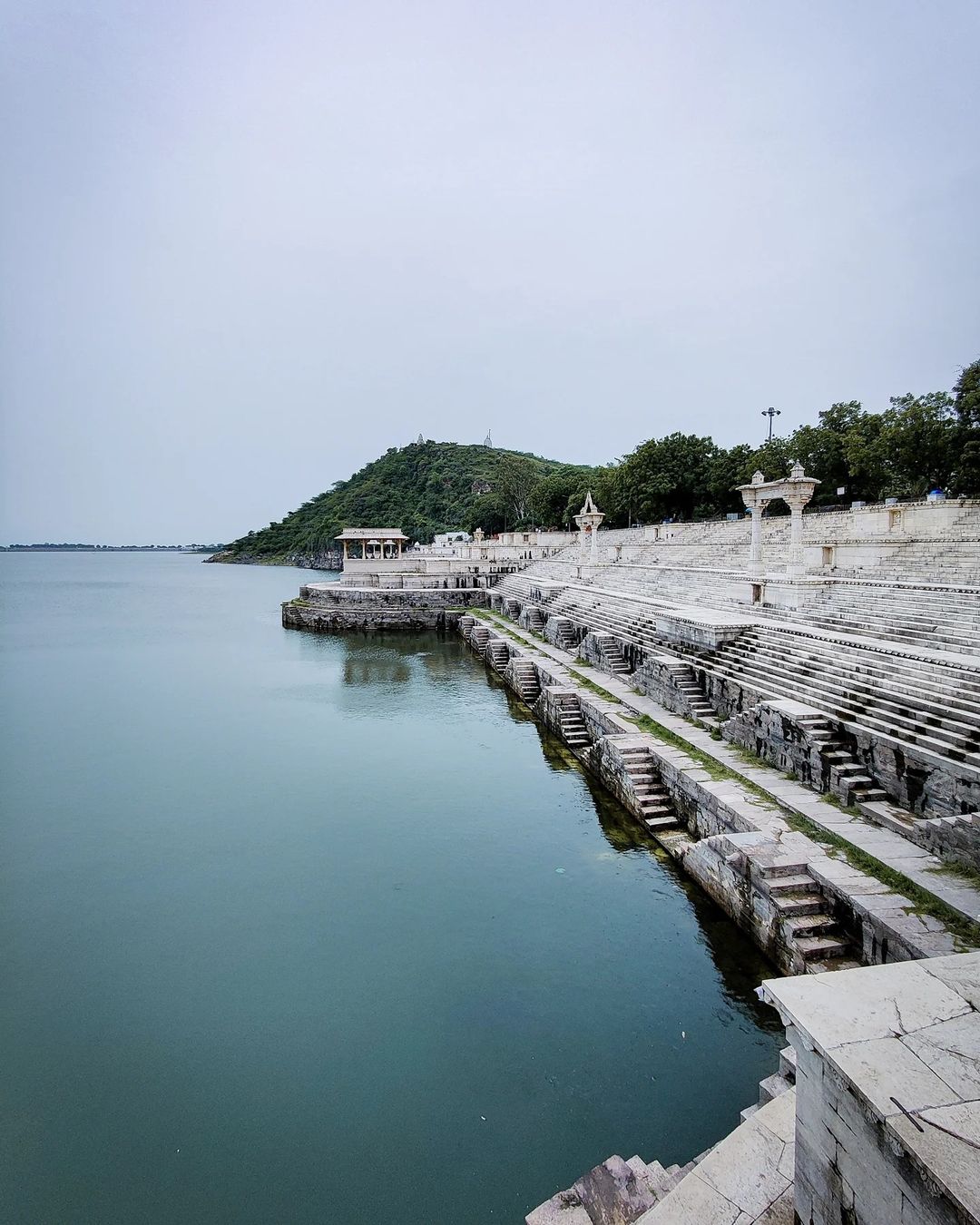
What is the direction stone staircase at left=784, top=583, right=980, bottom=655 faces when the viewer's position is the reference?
facing the viewer and to the left of the viewer

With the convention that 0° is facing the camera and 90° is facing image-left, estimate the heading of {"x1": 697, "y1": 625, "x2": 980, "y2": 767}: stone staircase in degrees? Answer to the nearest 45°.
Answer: approximately 45°

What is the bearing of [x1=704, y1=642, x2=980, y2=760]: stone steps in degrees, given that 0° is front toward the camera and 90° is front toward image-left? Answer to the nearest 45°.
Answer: approximately 45°

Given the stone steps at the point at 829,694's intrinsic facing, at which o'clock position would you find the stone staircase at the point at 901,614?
The stone staircase is roughly at 5 o'clock from the stone steps.

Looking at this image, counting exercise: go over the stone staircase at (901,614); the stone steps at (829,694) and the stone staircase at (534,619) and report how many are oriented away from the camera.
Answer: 0

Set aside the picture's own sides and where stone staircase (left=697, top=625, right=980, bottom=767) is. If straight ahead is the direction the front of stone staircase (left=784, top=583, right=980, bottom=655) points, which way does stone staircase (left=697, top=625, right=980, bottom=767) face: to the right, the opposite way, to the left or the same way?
the same way

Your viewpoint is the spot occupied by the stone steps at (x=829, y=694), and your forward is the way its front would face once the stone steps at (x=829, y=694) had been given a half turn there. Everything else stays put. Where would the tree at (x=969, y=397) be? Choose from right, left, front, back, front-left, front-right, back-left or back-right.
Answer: front-left

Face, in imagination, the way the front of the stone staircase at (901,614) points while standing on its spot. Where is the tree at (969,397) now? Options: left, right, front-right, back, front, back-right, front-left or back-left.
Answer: back-right

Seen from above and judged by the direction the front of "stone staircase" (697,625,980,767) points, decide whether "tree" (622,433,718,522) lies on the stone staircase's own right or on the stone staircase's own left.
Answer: on the stone staircase's own right

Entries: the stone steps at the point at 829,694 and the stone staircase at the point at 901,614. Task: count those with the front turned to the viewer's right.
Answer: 0

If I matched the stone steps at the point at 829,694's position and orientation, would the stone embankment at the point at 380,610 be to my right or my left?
on my right

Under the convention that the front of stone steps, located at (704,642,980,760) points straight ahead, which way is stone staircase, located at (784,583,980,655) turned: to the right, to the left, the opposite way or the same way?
the same way
